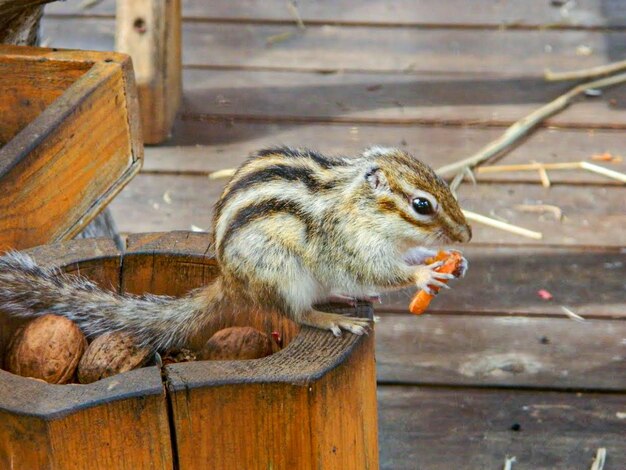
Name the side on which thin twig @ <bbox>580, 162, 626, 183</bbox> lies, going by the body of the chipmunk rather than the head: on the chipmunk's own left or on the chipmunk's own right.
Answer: on the chipmunk's own left

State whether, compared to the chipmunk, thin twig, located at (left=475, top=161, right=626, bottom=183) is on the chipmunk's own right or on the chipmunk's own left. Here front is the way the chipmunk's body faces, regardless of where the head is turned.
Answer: on the chipmunk's own left

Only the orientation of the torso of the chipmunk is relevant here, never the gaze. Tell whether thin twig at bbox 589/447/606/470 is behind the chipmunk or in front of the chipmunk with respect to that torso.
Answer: in front

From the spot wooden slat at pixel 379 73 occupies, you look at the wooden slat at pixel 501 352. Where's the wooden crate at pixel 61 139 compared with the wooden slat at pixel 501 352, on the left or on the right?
right

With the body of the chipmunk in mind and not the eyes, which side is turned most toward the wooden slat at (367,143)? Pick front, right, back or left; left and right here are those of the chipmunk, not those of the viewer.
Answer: left

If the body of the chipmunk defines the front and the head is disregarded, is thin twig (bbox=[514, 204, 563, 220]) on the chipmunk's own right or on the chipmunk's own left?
on the chipmunk's own left

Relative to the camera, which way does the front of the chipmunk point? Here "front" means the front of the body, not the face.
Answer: to the viewer's right
